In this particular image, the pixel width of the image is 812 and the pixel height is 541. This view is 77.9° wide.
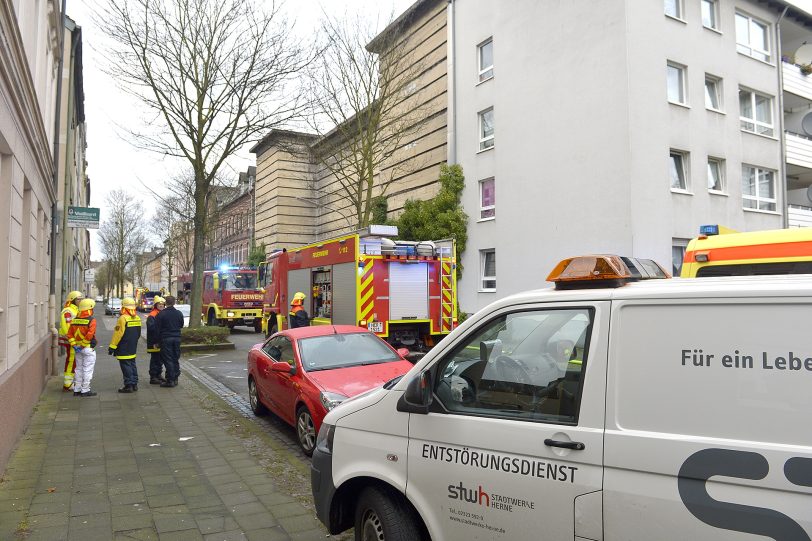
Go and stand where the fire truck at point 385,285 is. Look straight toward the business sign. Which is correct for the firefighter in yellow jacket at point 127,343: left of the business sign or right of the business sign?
left

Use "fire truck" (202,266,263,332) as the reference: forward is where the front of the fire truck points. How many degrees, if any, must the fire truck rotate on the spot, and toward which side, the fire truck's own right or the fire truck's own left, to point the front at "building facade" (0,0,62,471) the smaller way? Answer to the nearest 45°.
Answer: approximately 45° to the fire truck's own right

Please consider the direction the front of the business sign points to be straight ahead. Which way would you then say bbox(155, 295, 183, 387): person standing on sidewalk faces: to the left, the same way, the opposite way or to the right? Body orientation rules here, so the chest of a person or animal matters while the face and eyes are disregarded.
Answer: the opposite way

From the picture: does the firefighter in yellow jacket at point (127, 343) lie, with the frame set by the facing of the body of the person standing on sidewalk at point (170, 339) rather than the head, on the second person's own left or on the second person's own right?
on the second person's own left

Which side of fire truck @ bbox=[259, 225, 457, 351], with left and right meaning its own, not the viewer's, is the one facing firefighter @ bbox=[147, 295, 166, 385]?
left
